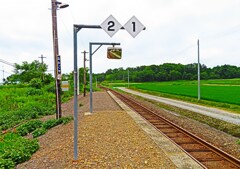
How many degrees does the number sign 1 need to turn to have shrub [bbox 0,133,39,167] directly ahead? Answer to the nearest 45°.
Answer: approximately 90° to its right

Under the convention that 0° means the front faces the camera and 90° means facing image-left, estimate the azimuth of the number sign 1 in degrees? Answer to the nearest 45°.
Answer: approximately 0°

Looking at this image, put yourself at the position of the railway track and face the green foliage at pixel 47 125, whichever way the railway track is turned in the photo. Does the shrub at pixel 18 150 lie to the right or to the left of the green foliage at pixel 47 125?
left

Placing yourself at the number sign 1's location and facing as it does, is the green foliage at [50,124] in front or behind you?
behind
